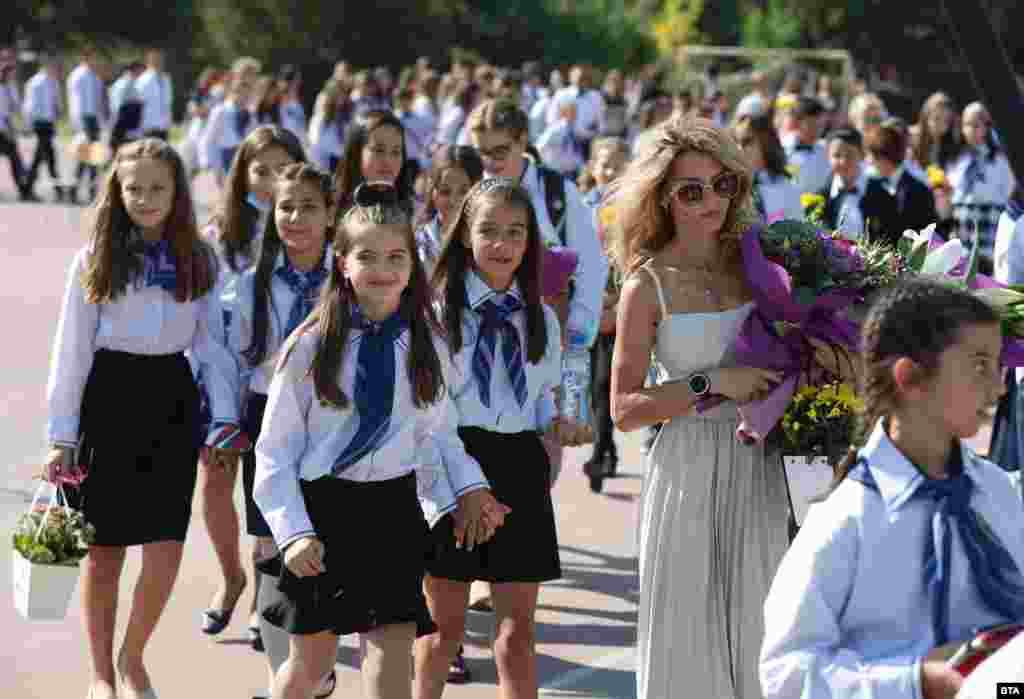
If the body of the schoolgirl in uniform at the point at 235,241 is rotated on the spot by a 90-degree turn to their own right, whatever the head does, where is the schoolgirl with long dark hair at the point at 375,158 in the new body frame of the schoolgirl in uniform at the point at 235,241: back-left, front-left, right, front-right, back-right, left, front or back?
back-right

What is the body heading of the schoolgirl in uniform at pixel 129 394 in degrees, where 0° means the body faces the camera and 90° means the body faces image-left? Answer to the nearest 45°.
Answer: approximately 0°

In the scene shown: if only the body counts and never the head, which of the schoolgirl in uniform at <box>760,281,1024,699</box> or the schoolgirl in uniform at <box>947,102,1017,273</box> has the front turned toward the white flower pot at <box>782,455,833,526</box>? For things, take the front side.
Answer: the schoolgirl in uniform at <box>947,102,1017,273</box>

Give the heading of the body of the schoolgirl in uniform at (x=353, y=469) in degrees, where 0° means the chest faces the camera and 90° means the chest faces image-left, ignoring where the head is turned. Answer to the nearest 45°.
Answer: approximately 0°

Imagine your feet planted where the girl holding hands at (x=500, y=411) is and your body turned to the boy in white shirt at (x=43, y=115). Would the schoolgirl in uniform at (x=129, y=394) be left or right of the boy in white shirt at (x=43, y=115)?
left

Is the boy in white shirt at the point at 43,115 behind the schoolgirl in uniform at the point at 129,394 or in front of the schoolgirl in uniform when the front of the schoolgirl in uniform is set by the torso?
behind

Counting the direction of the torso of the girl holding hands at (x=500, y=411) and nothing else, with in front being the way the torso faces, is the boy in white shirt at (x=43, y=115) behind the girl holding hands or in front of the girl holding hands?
behind
